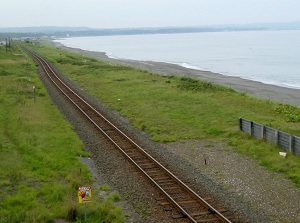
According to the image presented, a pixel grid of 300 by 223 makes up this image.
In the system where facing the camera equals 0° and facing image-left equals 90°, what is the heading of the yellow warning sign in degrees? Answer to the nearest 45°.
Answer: approximately 0°
